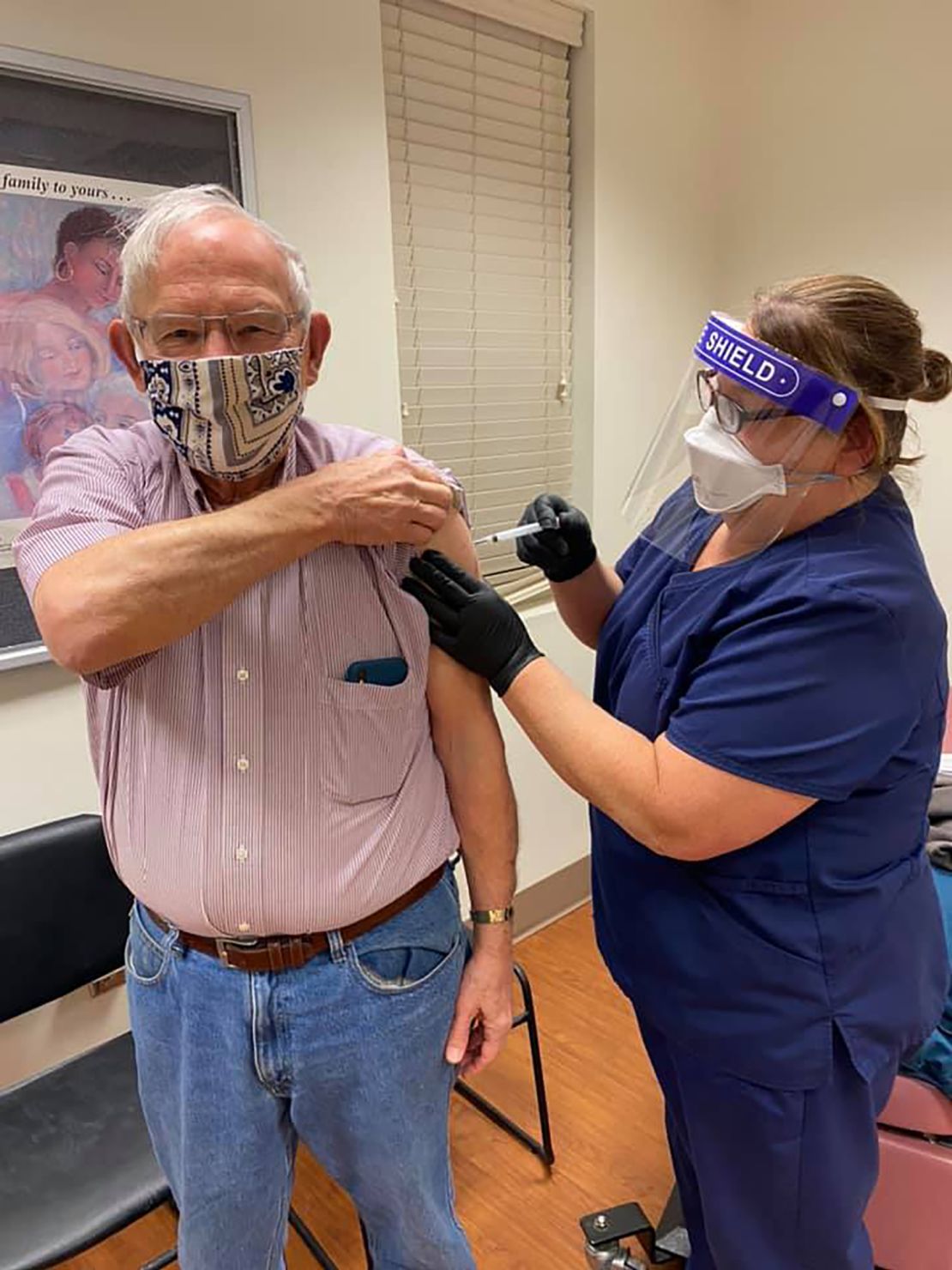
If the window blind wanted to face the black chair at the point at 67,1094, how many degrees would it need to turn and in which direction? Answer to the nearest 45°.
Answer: approximately 90° to its right

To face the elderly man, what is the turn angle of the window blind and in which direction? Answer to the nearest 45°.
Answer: approximately 45° to its right

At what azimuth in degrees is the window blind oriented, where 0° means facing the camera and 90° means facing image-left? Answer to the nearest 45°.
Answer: approximately 315°

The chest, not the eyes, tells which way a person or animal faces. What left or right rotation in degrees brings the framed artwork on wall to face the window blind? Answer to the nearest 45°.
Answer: approximately 90° to its left

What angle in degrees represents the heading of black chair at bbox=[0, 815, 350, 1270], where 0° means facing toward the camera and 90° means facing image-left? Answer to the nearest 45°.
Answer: approximately 315°
